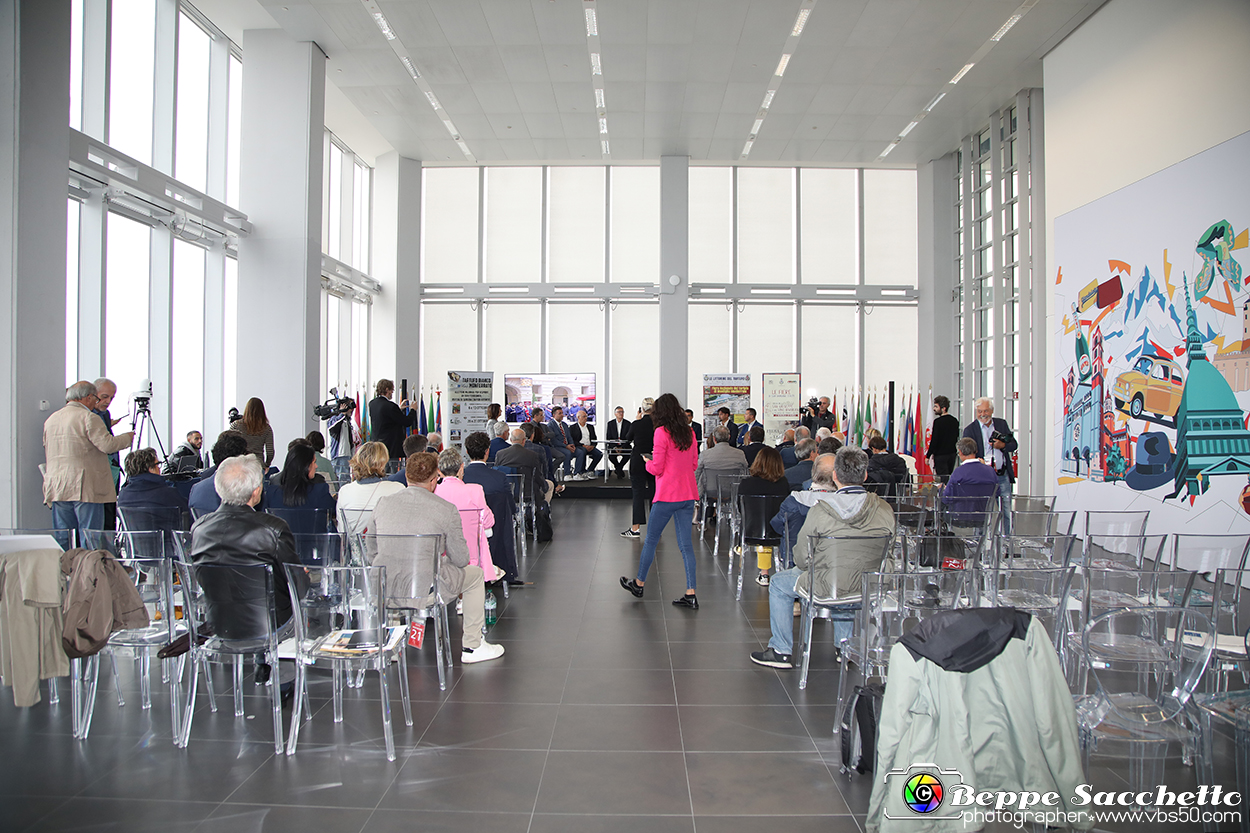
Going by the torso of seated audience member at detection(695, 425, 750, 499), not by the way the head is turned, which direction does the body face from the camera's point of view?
away from the camera

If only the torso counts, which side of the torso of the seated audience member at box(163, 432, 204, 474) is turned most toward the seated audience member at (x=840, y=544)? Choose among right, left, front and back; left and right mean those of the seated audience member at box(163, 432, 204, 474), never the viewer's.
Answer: front

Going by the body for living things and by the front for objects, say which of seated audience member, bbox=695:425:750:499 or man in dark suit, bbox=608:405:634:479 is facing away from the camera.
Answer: the seated audience member

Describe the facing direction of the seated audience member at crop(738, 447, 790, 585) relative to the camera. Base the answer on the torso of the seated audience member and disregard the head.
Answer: away from the camera

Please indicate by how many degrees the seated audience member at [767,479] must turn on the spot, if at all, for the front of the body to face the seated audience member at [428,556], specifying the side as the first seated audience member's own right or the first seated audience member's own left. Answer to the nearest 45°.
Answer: approximately 135° to the first seated audience member's own left

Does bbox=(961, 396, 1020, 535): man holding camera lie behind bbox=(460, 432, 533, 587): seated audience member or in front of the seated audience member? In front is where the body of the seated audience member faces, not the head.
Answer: in front

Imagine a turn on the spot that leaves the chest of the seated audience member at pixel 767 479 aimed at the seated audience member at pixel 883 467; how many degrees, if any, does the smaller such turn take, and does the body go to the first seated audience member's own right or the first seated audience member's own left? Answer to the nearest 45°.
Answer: approximately 45° to the first seated audience member's own right

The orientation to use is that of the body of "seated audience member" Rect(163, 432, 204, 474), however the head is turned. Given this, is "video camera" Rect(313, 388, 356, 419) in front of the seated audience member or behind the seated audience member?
in front

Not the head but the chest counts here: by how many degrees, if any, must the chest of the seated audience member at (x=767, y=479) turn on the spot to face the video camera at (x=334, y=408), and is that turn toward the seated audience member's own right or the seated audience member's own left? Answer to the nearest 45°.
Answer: approximately 45° to the seated audience member's own left

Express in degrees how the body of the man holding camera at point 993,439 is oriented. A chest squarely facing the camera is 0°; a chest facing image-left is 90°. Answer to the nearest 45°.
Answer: approximately 0°

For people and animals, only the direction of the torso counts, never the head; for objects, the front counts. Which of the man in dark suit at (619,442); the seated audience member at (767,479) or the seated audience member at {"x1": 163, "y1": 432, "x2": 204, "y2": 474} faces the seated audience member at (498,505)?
the man in dark suit

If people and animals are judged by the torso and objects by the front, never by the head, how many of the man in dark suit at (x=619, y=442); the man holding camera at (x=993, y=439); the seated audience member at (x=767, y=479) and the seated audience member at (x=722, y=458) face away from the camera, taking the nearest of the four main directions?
2

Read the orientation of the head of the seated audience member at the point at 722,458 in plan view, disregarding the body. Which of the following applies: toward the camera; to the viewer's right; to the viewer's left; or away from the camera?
away from the camera
